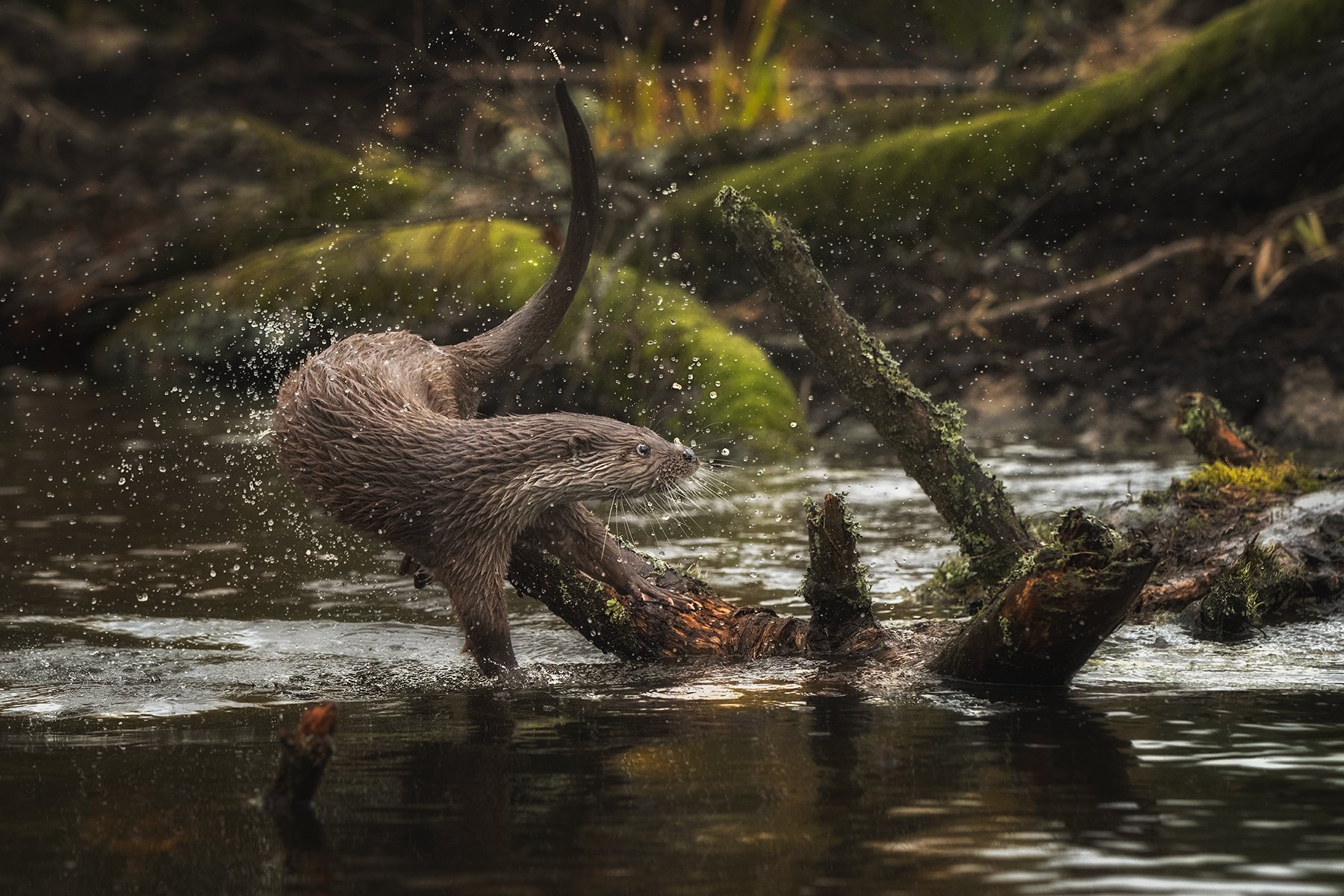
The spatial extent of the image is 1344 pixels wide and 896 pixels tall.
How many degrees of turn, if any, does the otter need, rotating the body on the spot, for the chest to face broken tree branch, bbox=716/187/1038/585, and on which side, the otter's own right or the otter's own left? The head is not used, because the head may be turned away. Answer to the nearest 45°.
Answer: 0° — it already faces it

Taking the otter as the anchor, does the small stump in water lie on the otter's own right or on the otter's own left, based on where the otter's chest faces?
on the otter's own right

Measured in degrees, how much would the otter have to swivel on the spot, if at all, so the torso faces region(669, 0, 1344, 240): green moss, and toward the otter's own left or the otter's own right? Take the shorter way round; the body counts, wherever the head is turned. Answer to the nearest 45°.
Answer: approximately 45° to the otter's own left

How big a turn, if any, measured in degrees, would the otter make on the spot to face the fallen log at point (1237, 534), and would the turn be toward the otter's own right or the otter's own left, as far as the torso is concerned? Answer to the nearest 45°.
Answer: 0° — it already faces it

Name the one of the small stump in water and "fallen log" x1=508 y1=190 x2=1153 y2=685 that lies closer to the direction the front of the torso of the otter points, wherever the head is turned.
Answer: the fallen log

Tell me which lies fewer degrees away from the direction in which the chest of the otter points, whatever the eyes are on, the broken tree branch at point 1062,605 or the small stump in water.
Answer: the broken tree branch

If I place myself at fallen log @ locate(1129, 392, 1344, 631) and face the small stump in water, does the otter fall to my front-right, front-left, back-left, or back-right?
front-right

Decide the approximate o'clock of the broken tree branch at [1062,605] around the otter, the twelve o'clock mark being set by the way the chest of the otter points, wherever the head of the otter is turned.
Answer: The broken tree branch is roughly at 1 o'clock from the otter.

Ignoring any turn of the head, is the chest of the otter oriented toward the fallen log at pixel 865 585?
yes

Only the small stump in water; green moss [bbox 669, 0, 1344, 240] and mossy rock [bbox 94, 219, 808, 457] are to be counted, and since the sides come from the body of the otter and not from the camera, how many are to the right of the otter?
1

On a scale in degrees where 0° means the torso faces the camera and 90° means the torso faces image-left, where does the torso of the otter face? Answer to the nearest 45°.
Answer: approximately 270°

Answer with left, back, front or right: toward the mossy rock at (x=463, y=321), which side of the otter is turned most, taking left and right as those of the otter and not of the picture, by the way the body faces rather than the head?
left

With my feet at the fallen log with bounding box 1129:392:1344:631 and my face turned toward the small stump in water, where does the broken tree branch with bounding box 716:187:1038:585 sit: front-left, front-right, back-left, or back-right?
front-right
